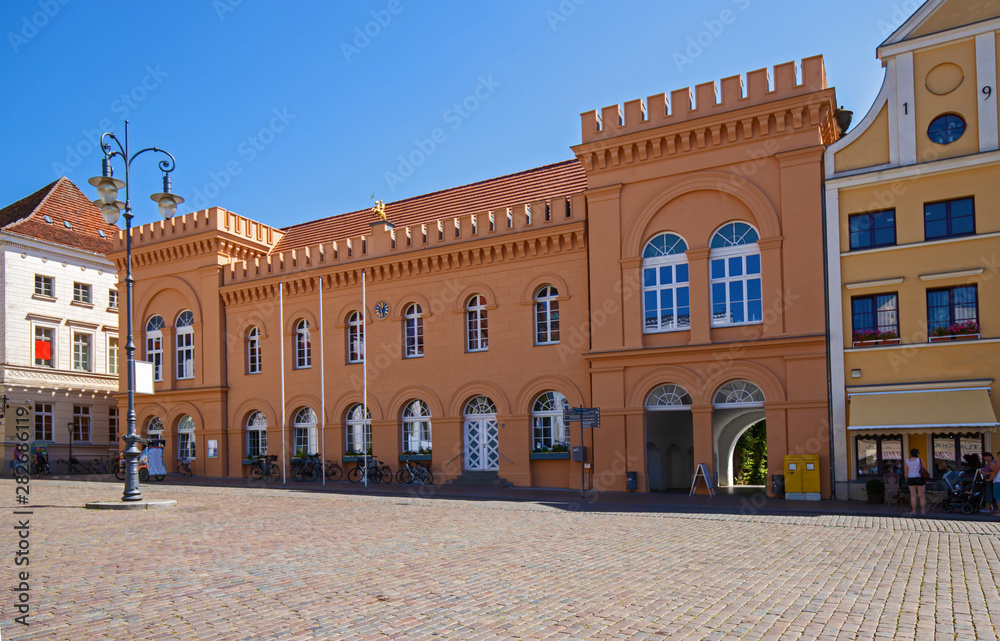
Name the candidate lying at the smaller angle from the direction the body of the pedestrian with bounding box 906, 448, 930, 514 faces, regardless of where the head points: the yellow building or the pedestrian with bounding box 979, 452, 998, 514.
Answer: the yellow building

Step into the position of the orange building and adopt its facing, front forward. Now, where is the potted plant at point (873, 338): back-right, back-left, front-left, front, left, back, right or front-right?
left

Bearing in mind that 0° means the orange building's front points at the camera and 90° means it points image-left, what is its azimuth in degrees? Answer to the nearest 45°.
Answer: approximately 45°

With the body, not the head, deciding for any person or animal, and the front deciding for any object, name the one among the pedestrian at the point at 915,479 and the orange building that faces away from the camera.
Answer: the pedestrian

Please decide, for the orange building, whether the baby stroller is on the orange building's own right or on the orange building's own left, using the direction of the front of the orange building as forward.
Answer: on the orange building's own left

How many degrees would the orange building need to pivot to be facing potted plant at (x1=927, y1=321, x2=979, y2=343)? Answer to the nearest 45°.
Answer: approximately 90° to its left
